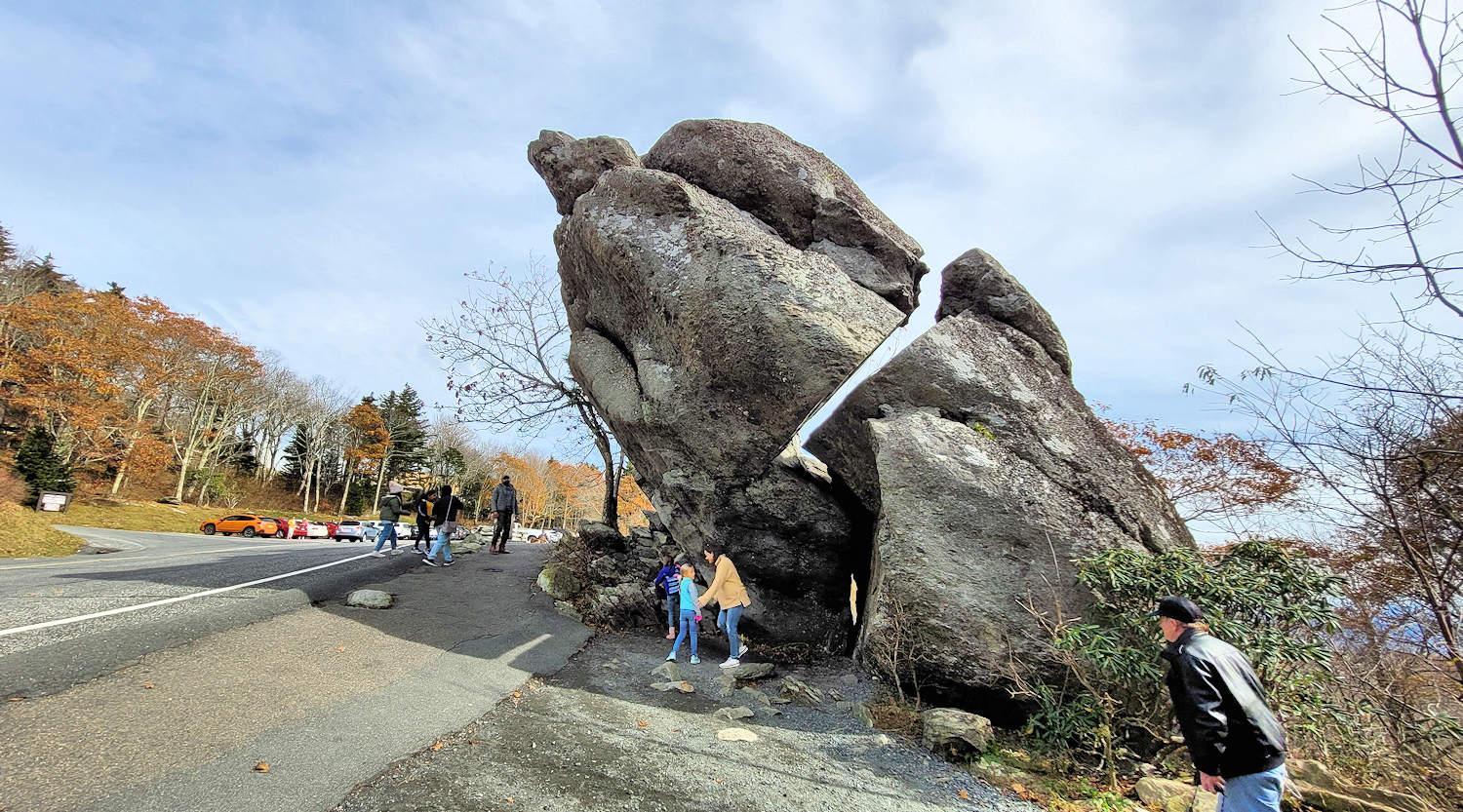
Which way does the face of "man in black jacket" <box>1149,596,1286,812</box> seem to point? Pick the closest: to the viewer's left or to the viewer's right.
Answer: to the viewer's left

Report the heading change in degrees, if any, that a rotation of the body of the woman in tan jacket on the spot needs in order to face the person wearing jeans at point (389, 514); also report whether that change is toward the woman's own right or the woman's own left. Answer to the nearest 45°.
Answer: approximately 45° to the woman's own right

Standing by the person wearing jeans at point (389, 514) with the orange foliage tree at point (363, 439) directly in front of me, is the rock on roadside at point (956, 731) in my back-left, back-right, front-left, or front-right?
back-right

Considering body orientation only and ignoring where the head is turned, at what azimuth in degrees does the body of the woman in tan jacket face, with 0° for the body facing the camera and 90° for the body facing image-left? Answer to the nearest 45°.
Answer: approximately 90°

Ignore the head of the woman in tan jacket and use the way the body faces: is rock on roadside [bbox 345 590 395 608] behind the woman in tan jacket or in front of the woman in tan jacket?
in front

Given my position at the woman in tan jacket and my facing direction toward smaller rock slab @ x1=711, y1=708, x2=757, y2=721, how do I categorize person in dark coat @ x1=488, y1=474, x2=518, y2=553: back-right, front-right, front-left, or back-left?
back-right

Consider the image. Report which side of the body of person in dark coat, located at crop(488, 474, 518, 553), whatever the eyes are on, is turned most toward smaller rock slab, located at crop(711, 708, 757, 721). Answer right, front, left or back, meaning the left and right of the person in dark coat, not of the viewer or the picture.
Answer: front

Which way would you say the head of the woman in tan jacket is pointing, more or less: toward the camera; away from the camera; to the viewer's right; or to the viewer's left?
to the viewer's left

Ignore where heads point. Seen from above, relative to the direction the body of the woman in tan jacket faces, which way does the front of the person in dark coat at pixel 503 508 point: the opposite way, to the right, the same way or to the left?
to the left

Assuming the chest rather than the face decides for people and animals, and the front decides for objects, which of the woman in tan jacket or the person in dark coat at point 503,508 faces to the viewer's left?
the woman in tan jacket

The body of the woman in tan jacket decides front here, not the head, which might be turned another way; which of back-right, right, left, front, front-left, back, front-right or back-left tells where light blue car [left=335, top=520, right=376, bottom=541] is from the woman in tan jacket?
front-right

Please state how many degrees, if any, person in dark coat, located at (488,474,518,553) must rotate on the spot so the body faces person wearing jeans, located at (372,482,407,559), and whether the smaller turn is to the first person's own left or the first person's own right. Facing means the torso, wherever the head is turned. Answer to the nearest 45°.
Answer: approximately 45° to the first person's own right

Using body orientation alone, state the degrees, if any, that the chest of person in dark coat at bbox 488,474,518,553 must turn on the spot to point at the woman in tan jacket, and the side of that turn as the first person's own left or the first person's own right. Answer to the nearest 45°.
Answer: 0° — they already face them

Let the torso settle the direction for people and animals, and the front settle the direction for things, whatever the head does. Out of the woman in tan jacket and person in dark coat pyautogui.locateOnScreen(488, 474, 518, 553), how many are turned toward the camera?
1

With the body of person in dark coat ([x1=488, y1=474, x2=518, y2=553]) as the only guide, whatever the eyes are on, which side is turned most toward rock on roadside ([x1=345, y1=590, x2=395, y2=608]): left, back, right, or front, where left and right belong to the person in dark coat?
front
